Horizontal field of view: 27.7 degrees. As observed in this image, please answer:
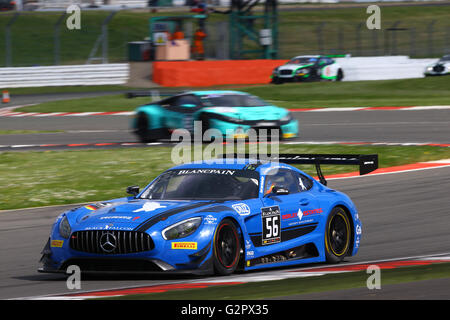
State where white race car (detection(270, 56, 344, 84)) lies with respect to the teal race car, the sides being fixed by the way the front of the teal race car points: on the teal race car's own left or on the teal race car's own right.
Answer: on the teal race car's own left

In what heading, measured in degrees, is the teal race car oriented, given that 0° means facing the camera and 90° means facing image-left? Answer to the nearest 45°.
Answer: approximately 315°

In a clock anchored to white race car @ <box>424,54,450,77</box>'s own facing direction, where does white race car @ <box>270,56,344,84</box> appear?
white race car @ <box>270,56,344,84</box> is roughly at 1 o'clock from white race car @ <box>424,54,450,77</box>.

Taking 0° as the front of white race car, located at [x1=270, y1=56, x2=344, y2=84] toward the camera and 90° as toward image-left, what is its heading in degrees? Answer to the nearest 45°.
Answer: approximately 45°

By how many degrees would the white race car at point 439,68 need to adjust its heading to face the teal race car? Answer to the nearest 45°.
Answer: approximately 45° to its left
